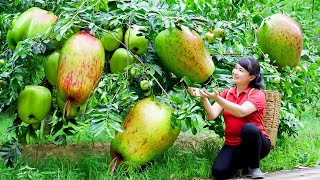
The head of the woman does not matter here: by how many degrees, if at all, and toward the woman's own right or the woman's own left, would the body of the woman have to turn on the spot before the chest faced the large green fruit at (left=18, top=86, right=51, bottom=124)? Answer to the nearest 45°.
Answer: approximately 45° to the woman's own right

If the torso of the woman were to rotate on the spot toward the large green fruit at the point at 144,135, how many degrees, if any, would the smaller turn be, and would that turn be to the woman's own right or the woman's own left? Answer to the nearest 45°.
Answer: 0° — they already face it

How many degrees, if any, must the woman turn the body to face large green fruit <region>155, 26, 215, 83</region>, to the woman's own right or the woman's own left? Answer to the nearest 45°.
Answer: approximately 45° to the woman's own right

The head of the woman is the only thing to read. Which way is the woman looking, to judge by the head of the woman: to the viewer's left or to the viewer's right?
to the viewer's left

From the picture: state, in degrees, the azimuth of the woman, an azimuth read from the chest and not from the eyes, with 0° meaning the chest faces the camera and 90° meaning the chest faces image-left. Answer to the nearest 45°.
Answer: approximately 45°

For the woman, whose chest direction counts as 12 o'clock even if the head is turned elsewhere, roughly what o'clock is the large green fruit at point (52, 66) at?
The large green fruit is roughly at 1 o'clock from the woman.

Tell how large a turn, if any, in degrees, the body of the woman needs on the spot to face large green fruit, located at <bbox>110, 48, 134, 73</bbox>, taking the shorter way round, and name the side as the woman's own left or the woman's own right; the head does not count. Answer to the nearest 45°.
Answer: approximately 45° to the woman's own right
